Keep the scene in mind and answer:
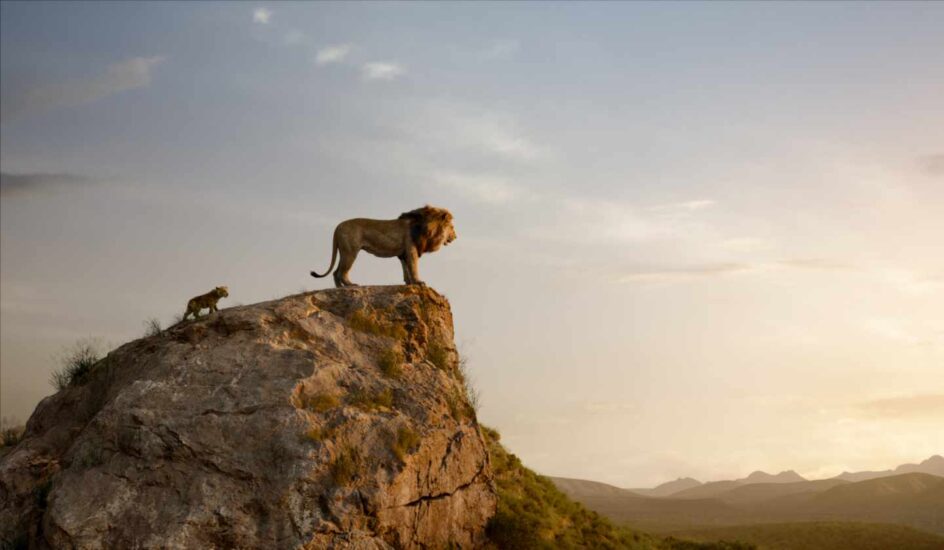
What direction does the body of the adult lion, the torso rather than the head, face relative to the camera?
to the viewer's right

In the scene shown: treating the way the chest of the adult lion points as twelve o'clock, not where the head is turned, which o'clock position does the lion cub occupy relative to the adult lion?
The lion cub is roughly at 6 o'clock from the adult lion.

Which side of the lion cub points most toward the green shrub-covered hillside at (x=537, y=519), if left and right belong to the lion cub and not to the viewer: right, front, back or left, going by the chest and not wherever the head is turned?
front

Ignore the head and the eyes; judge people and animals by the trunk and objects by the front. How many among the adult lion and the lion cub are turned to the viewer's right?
2

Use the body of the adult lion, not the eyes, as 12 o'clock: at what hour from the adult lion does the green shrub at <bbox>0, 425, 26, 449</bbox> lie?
The green shrub is roughly at 7 o'clock from the adult lion.

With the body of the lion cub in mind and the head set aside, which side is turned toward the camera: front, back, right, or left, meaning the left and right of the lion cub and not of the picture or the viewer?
right
